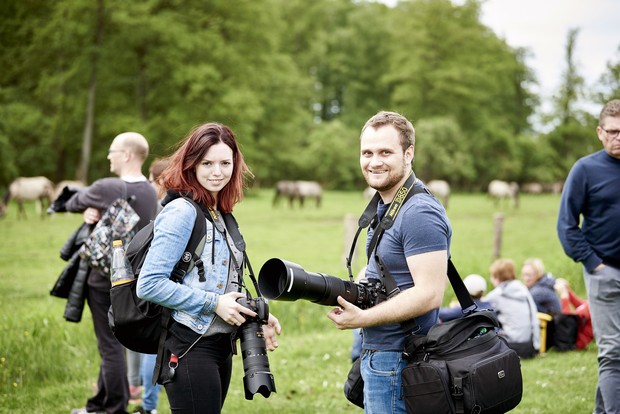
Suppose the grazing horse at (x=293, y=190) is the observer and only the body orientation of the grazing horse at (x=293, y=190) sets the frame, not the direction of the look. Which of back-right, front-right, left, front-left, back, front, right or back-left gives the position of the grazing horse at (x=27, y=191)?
front-left

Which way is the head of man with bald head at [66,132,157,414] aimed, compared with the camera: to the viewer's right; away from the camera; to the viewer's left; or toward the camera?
to the viewer's left

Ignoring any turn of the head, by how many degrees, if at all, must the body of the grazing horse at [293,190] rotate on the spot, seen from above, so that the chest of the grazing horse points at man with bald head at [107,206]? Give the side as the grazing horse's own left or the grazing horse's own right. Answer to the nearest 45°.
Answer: approximately 90° to the grazing horse's own left

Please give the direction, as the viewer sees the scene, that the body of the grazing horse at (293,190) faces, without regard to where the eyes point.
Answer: to the viewer's left

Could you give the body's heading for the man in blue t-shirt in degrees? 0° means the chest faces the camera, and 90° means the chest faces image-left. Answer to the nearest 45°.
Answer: approximately 45°

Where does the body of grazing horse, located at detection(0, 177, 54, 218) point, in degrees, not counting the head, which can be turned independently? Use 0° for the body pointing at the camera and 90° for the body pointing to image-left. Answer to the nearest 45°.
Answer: approximately 90°

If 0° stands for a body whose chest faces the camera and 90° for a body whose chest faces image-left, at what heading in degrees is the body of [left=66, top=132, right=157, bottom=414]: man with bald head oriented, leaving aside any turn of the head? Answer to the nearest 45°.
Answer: approximately 90°

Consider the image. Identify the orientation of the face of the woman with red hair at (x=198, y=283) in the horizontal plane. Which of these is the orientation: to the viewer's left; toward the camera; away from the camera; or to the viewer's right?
toward the camera

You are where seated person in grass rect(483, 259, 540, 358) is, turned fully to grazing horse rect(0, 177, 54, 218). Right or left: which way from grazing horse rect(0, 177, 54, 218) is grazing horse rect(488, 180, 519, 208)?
right

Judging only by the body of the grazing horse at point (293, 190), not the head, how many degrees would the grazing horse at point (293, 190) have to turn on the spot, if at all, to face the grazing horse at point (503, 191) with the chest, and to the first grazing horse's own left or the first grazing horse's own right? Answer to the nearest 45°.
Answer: approximately 135° to the first grazing horse's own right
